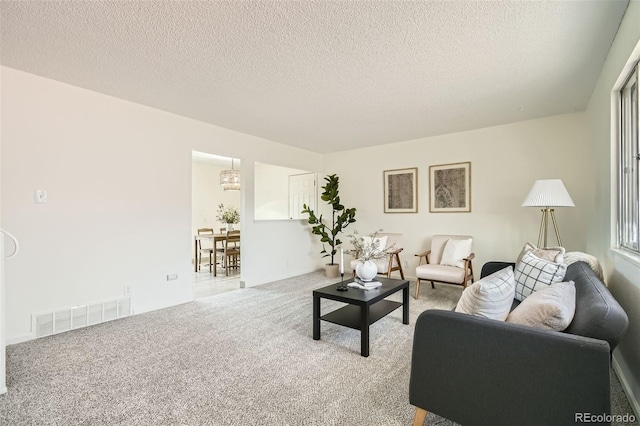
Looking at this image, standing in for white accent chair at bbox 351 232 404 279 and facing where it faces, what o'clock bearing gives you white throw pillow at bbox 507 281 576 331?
The white throw pillow is roughly at 10 o'clock from the white accent chair.

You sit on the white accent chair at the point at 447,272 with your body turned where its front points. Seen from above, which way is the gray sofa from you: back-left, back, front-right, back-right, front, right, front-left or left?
front-left

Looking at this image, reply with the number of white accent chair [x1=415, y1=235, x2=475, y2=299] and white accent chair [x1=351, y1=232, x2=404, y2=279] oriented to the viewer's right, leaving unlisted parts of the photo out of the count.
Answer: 0

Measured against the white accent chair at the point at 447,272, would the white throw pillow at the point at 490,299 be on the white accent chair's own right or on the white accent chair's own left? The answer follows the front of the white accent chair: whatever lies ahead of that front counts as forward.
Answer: on the white accent chair's own left

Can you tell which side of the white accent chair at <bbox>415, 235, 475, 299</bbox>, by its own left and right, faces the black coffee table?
front

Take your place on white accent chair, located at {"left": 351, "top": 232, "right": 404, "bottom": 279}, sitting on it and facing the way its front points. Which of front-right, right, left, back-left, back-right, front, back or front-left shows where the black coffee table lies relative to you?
front-left

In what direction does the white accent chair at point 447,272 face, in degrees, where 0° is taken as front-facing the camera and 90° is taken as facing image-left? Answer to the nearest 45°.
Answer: approximately 45°

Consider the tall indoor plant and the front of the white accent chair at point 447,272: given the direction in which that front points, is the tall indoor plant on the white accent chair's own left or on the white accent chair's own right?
on the white accent chair's own right

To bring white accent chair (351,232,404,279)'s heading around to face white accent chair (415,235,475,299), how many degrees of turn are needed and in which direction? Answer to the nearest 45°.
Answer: approximately 90° to its left

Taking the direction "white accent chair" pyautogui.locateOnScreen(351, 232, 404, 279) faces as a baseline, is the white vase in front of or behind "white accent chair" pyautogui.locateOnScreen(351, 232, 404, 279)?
in front
